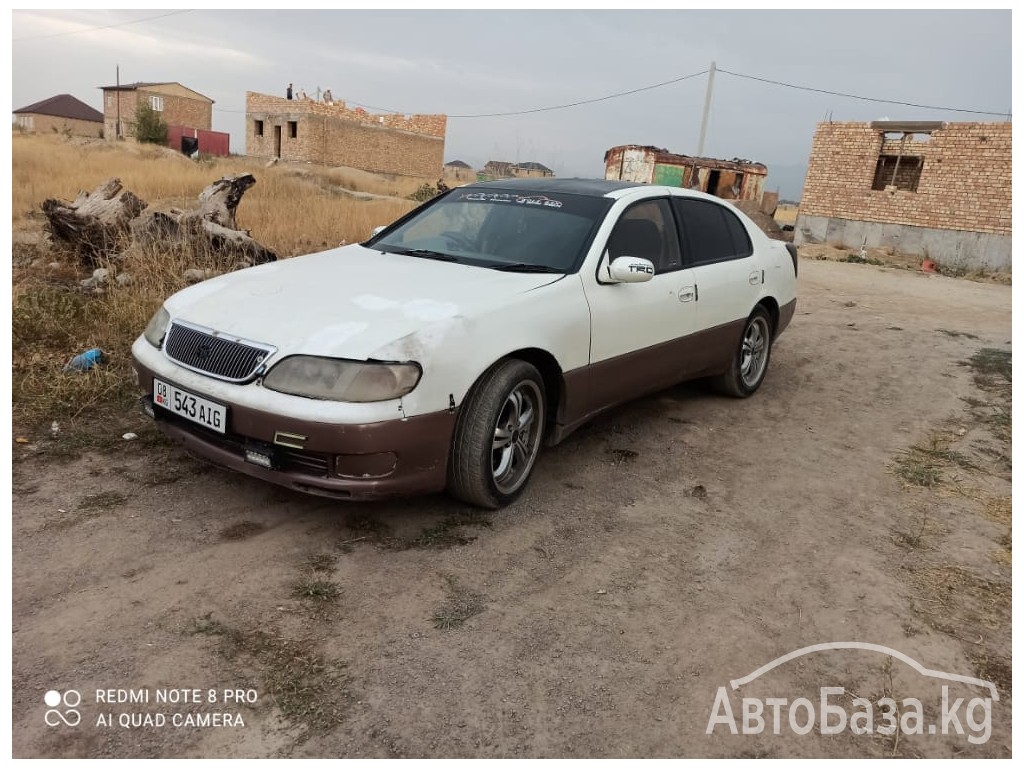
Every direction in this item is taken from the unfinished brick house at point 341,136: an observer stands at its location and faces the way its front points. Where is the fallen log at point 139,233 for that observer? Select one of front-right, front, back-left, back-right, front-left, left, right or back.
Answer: front-left

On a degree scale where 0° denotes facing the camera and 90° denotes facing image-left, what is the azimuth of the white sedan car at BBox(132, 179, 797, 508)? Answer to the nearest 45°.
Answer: approximately 45°

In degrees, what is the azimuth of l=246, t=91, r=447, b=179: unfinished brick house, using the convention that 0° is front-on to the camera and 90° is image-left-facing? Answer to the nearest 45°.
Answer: approximately 45°

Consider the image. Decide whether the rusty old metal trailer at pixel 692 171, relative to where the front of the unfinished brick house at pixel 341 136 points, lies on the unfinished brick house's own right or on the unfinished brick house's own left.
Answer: on the unfinished brick house's own left

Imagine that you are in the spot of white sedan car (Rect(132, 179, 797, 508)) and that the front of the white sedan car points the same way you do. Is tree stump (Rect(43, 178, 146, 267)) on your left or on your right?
on your right

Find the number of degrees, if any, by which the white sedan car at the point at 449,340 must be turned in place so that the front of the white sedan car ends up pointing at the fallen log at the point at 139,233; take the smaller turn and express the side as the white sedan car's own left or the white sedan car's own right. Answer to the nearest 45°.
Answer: approximately 90° to the white sedan car's own right

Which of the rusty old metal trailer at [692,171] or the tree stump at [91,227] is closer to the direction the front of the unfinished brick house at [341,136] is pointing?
the tree stump

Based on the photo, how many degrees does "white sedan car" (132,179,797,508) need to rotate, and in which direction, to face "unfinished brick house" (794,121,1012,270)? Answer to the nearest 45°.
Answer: approximately 180°

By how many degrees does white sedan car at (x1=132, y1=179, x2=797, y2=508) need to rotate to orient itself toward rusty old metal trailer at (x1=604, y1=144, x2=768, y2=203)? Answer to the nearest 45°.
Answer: approximately 135° to its right

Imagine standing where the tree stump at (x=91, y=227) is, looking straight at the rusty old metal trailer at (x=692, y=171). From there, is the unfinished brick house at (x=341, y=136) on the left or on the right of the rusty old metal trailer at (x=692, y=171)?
left
